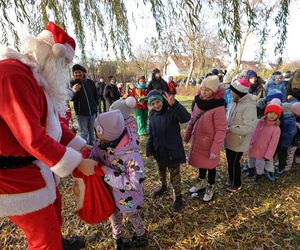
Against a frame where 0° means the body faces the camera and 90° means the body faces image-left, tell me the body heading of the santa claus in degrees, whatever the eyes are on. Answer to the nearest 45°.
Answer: approximately 270°

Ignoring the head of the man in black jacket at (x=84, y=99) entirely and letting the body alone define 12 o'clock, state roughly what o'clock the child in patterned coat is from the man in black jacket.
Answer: The child in patterned coat is roughly at 12 o'clock from the man in black jacket.

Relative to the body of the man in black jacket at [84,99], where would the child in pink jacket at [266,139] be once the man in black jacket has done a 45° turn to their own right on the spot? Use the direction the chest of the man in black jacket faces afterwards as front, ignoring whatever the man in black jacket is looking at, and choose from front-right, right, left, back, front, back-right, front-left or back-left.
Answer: left

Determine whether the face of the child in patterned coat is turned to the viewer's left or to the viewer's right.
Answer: to the viewer's left

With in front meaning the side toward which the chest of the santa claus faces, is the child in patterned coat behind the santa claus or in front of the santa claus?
in front

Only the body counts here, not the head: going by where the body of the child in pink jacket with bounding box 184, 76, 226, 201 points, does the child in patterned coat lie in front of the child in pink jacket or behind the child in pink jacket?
in front

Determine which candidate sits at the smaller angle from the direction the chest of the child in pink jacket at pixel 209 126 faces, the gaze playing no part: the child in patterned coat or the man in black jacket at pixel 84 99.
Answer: the child in patterned coat

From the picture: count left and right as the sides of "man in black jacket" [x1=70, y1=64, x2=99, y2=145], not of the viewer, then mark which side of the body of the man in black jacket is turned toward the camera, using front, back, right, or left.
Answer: front

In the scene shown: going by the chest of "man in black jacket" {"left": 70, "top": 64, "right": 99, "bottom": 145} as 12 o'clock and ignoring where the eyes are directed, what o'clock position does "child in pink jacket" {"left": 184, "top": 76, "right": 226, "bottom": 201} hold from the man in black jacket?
The child in pink jacket is roughly at 11 o'clock from the man in black jacket.

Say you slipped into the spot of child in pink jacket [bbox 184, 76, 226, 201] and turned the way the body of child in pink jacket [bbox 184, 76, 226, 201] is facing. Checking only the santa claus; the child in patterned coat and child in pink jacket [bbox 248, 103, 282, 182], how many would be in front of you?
2
